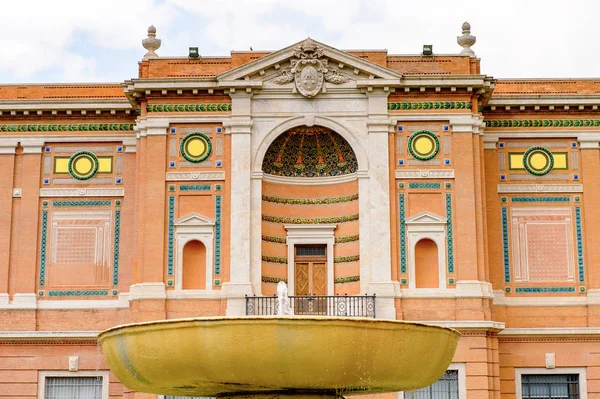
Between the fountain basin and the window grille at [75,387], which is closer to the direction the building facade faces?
the fountain basin

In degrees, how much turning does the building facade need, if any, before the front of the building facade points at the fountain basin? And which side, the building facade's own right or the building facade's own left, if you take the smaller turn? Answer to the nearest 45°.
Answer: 0° — it already faces it

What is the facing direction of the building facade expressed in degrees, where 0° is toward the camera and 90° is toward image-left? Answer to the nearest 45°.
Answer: approximately 0°
